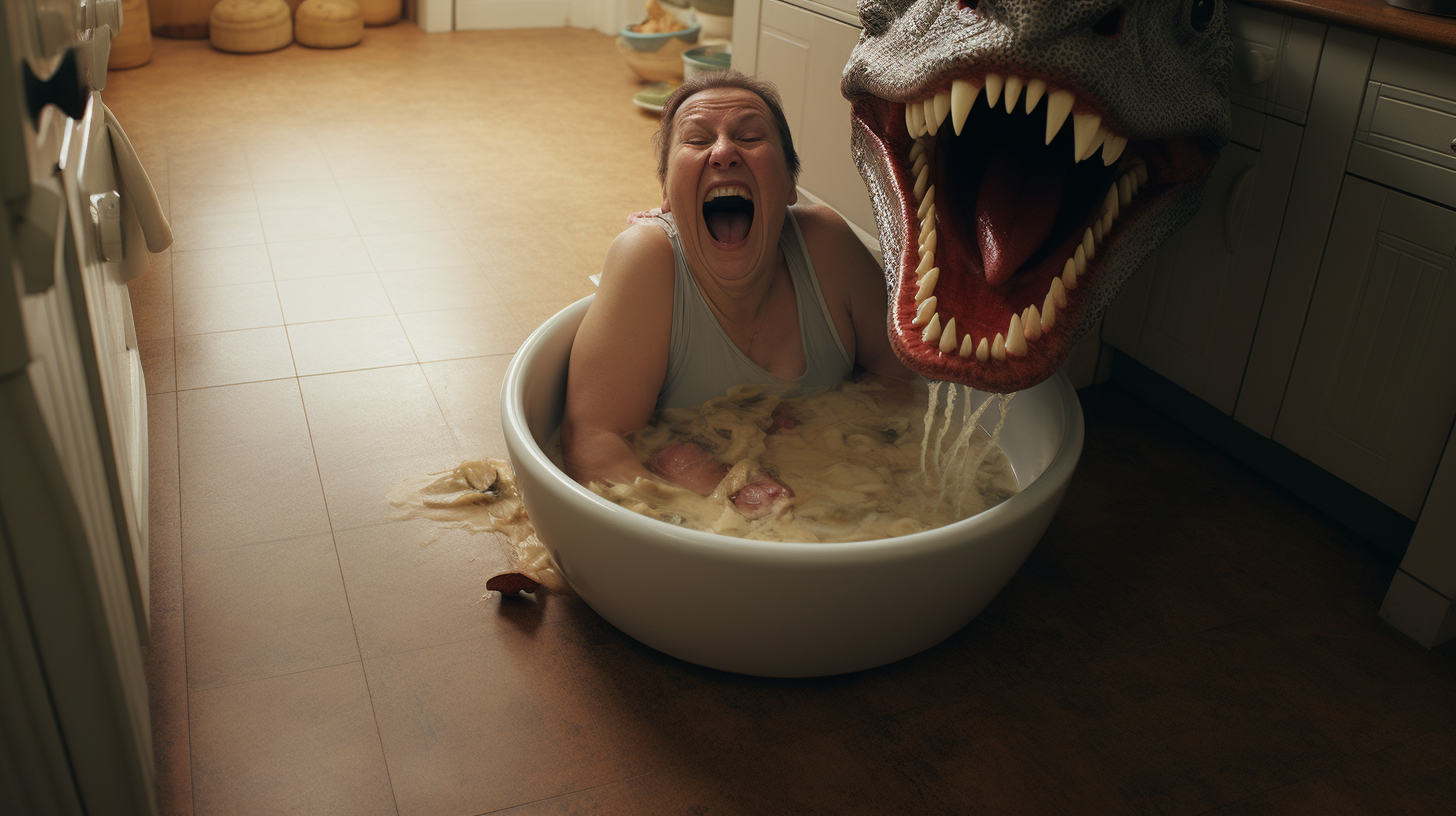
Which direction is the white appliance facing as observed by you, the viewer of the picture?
facing to the right of the viewer

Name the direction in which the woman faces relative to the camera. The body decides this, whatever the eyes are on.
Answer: toward the camera

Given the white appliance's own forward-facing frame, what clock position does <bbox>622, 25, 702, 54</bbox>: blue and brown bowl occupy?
The blue and brown bowl is roughly at 10 o'clock from the white appliance.

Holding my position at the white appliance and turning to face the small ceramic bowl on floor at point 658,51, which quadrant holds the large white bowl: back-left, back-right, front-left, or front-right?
front-right

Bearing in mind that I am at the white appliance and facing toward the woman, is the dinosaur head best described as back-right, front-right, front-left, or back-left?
front-right

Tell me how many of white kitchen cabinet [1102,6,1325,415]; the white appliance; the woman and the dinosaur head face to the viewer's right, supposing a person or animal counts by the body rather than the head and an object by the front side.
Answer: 1

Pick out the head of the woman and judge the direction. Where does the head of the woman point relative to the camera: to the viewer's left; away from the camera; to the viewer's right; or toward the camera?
toward the camera

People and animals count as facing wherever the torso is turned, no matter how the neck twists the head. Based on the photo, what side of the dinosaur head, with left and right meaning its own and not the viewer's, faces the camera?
front

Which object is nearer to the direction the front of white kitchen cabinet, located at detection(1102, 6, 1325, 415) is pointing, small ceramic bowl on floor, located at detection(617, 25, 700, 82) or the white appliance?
the white appliance

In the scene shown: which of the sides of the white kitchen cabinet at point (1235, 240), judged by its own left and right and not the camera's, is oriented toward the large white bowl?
front

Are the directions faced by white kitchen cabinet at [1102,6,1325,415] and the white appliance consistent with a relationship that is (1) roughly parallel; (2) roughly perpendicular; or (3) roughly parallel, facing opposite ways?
roughly parallel, facing opposite ways

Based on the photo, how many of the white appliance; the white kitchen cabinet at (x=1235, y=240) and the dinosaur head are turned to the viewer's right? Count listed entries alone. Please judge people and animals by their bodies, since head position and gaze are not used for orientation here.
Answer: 1

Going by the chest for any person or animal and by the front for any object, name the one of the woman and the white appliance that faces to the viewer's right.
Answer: the white appliance
